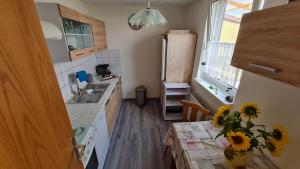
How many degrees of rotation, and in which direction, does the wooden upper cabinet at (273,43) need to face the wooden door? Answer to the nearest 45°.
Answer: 0° — it already faces it

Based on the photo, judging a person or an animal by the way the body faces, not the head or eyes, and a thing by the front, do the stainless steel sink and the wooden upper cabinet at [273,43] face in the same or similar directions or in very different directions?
very different directions

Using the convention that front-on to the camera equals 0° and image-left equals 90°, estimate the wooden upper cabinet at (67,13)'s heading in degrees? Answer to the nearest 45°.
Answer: approximately 315°

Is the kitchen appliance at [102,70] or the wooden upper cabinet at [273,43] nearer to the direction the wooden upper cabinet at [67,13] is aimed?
the wooden upper cabinet

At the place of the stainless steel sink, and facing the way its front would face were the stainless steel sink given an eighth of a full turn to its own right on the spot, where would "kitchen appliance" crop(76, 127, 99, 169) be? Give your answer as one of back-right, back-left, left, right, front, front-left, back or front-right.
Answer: front-right

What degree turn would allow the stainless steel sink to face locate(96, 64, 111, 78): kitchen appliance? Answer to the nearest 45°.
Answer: approximately 90° to its left

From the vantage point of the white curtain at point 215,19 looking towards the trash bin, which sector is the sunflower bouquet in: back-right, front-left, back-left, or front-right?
back-left

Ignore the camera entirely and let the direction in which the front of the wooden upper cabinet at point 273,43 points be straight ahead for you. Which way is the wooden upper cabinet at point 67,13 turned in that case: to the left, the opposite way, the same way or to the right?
the opposite way

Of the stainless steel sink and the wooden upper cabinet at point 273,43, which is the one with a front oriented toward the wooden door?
the wooden upper cabinet

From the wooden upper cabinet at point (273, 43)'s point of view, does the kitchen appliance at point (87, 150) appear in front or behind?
in front

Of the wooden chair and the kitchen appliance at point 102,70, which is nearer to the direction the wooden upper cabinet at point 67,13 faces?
the wooden chair

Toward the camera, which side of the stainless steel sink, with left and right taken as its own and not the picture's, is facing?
right

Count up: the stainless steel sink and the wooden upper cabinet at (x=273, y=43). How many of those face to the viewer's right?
1
